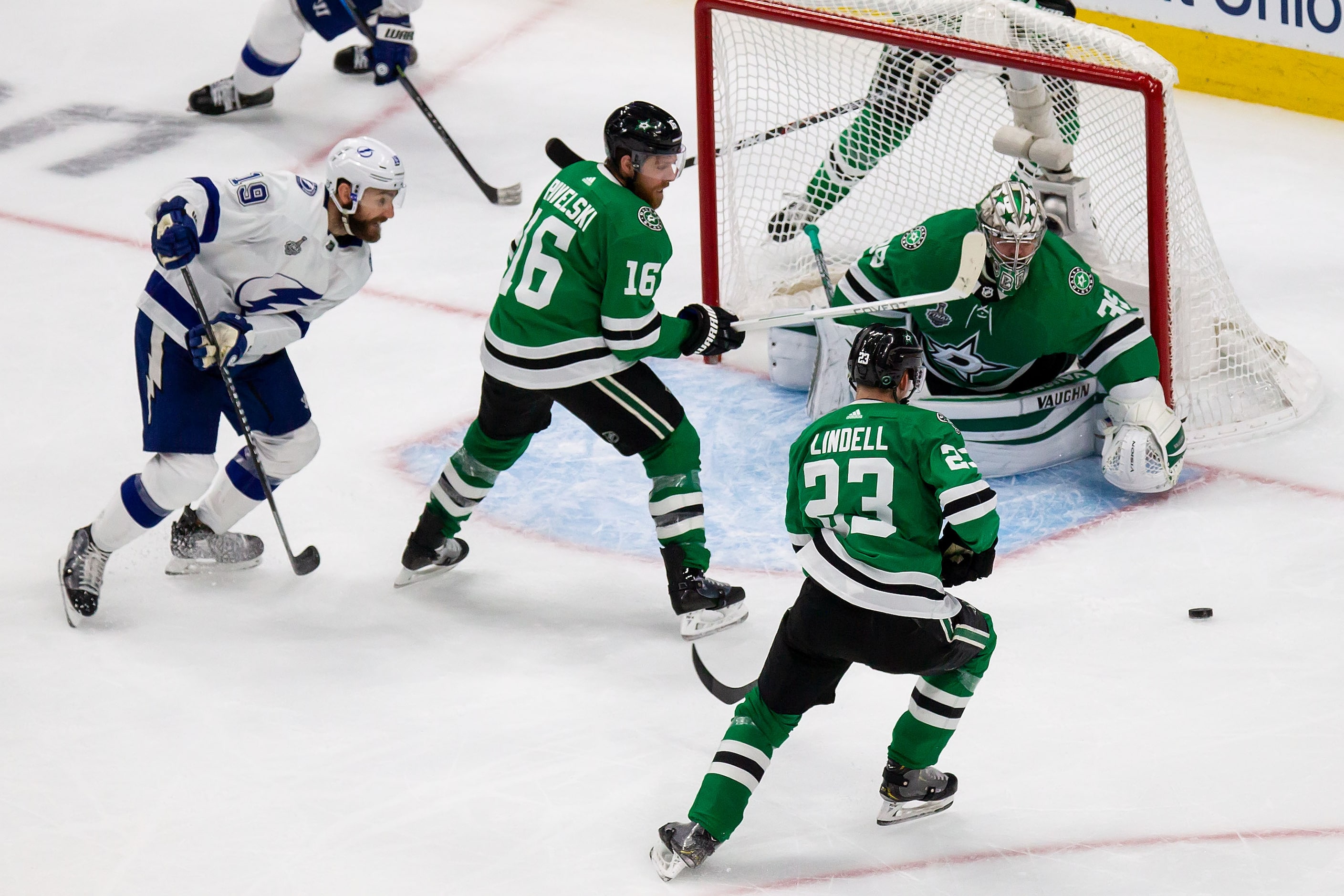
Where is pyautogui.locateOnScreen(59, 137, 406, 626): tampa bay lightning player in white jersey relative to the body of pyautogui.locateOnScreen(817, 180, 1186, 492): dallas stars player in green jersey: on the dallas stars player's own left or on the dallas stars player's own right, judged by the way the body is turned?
on the dallas stars player's own right

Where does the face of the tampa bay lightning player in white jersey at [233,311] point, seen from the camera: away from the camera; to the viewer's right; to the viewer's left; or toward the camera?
to the viewer's right

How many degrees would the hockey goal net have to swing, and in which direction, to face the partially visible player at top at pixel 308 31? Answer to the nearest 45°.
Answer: approximately 90° to its right

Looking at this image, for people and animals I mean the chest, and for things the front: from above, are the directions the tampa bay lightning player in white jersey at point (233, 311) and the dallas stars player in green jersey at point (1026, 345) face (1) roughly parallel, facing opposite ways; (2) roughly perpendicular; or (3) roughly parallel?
roughly perpendicular

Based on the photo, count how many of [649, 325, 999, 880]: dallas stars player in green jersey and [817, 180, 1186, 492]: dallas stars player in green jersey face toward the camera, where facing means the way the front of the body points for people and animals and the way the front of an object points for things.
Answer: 1

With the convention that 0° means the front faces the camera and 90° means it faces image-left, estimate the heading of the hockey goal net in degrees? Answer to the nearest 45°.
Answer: approximately 45°

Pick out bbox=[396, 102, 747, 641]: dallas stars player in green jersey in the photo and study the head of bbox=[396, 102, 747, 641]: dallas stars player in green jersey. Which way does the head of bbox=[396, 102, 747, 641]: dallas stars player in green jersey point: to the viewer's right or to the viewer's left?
to the viewer's right

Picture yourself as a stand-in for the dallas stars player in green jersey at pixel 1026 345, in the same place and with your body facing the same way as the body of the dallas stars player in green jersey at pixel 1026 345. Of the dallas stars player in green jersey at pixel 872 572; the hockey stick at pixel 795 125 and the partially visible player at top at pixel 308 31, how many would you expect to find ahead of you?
1

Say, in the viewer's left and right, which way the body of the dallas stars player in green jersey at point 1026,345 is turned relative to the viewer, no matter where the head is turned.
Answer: facing the viewer

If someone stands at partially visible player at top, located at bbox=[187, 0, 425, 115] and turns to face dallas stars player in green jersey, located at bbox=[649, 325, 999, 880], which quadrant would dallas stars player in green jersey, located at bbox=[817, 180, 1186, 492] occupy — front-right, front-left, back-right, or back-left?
front-left

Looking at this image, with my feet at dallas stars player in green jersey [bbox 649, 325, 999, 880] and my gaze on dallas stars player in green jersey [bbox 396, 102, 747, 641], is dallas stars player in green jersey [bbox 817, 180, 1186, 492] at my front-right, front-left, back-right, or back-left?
front-right

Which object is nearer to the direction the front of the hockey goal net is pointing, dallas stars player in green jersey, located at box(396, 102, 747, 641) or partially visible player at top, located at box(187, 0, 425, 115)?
the dallas stars player in green jersey

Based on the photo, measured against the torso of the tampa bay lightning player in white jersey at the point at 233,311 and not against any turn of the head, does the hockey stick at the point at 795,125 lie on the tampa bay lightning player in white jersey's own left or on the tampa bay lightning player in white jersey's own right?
on the tampa bay lightning player in white jersey's own left

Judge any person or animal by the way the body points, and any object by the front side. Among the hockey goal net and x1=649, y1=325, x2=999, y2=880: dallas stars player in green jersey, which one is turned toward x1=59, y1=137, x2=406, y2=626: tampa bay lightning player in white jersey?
the hockey goal net

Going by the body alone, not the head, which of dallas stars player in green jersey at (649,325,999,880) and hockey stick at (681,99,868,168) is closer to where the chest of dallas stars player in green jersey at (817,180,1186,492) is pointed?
the dallas stars player in green jersey

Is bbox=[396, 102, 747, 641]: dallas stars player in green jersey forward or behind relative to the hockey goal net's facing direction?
forward

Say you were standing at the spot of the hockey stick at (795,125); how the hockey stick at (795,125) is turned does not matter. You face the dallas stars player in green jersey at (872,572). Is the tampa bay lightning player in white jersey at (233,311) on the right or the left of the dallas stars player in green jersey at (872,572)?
right
